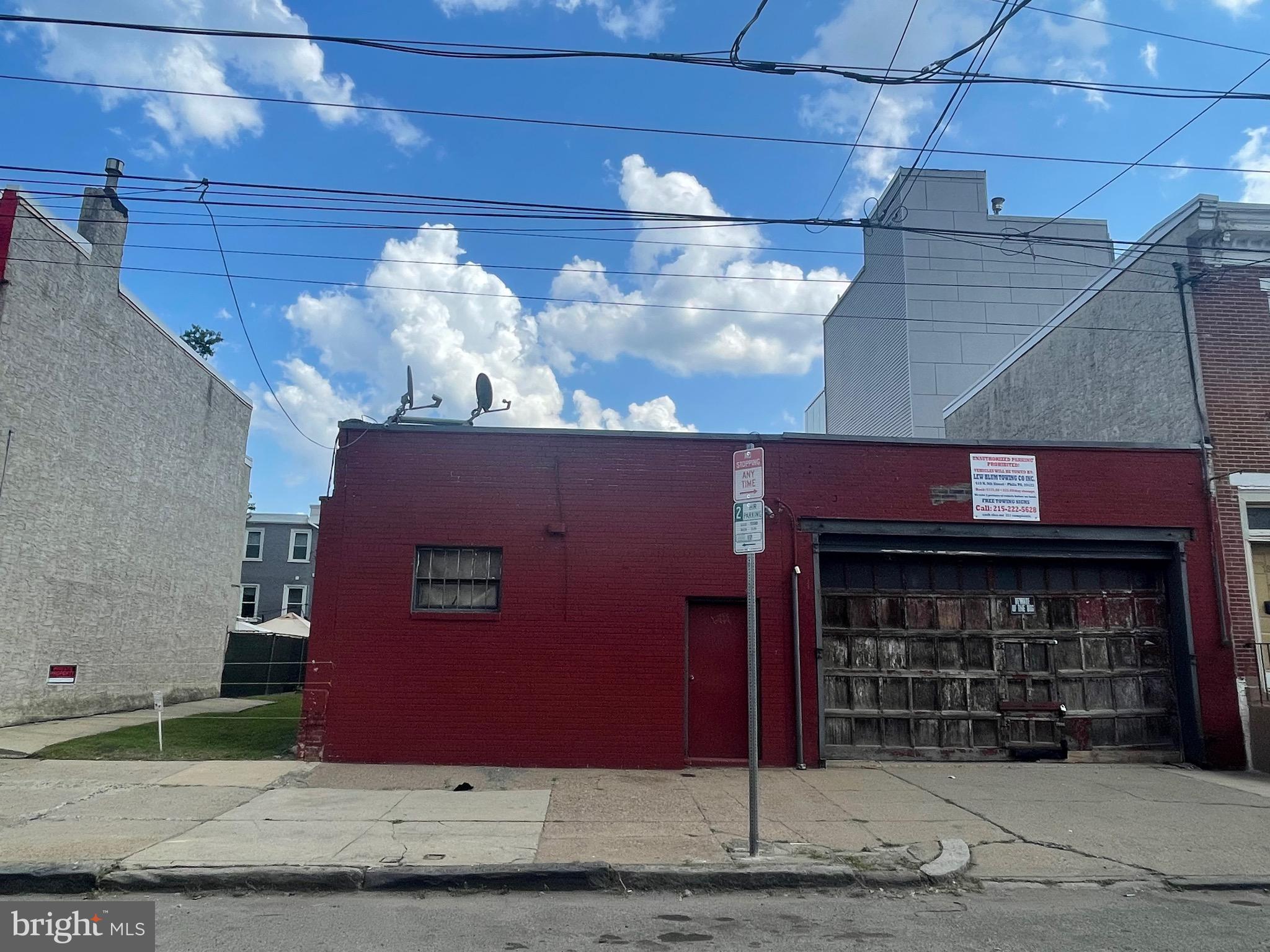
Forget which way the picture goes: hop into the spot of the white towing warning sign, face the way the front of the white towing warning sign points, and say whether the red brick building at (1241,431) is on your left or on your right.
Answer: on your left

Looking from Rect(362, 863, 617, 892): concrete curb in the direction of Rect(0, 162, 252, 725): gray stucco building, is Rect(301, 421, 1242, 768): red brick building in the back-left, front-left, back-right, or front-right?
front-right

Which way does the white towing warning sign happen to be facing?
toward the camera

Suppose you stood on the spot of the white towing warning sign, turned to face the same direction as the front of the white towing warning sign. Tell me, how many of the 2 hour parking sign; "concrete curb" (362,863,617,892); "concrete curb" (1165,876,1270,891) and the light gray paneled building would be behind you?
1

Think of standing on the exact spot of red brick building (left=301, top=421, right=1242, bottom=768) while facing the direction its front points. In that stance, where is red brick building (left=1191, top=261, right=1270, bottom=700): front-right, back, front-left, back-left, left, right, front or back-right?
left

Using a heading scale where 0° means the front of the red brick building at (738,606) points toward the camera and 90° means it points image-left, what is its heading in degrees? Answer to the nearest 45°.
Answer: approximately 0°

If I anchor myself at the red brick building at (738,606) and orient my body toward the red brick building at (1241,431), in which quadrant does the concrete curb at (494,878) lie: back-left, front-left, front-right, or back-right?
back-right

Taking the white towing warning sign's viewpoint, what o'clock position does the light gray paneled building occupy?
The light gray paneled building is roughly at 6 o'clock from the white towing warning sign.

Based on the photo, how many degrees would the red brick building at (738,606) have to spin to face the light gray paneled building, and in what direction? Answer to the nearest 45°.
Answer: approximately 135° to its left

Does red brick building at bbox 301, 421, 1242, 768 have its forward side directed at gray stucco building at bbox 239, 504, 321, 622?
no

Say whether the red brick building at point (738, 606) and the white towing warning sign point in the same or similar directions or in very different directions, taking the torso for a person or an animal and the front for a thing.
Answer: same or similar directions

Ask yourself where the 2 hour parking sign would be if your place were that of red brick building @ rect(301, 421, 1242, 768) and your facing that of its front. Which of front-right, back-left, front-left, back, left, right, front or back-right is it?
front

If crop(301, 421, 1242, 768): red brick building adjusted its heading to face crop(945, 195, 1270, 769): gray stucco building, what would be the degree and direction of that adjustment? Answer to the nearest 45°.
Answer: approximately 90° to its left

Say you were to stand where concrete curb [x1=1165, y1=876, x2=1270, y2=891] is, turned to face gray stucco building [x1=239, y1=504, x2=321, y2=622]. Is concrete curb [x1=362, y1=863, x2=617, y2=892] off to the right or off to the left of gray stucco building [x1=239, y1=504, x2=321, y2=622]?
left

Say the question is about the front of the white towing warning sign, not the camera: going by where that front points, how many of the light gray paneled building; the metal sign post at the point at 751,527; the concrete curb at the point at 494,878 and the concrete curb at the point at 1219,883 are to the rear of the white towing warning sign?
1

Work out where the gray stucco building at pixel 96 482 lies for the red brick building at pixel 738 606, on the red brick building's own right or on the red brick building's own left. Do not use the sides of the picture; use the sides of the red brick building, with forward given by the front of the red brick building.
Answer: on the red brick building's own right
